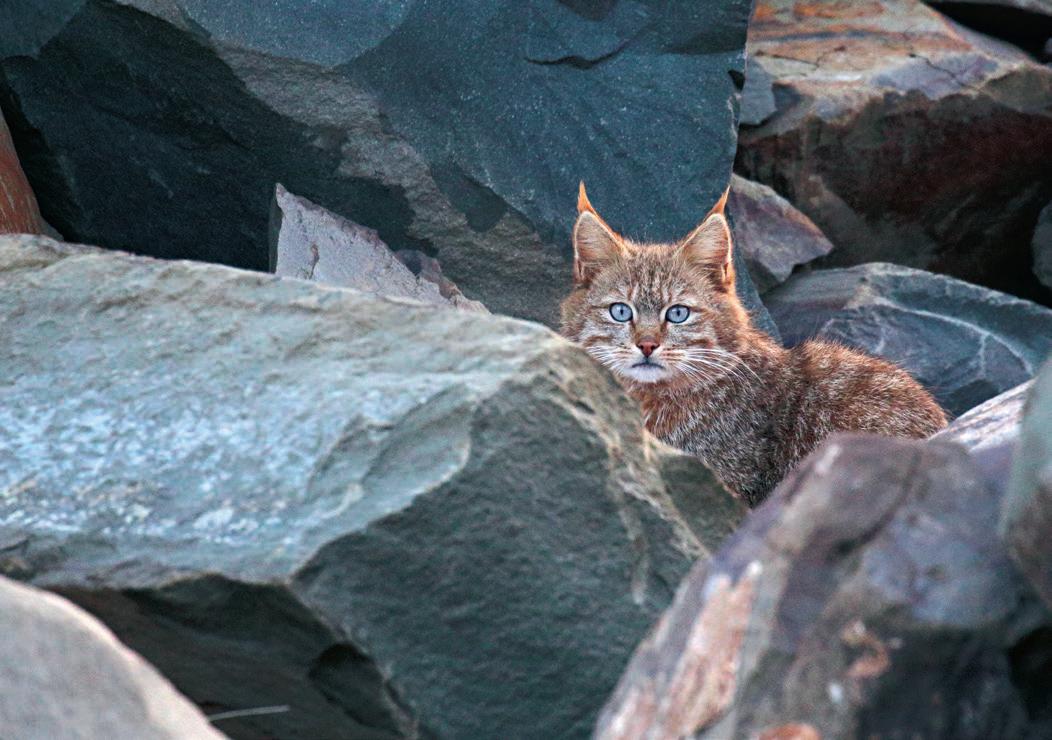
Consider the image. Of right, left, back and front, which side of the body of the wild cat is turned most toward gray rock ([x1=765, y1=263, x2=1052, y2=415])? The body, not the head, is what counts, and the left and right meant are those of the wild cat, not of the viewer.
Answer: back

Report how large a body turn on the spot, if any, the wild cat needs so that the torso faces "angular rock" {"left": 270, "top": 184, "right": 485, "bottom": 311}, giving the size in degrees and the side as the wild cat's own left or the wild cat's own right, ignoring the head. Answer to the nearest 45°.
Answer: approximately 45° to the wild cat's own right

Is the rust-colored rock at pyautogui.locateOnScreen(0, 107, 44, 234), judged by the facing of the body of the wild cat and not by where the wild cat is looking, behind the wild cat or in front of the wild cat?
in front

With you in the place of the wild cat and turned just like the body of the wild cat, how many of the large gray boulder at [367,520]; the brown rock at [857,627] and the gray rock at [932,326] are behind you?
1

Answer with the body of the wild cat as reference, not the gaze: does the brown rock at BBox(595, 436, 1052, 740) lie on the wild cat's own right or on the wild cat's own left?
on the wild cat's own left

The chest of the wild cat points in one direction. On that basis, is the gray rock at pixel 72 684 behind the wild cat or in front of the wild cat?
in front

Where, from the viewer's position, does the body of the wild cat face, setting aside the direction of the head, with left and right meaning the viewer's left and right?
facing the viewer and to the left of the viewer

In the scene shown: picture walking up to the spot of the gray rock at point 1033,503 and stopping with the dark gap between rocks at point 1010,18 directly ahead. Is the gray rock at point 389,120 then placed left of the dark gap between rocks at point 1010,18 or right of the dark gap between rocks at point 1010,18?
left

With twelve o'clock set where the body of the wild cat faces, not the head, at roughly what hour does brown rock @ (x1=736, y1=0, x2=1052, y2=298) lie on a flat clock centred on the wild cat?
The brown rock is roughly at 5 o'clock from the wild cat.

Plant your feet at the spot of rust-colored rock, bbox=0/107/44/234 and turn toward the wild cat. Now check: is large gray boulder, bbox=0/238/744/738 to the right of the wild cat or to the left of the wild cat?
right
